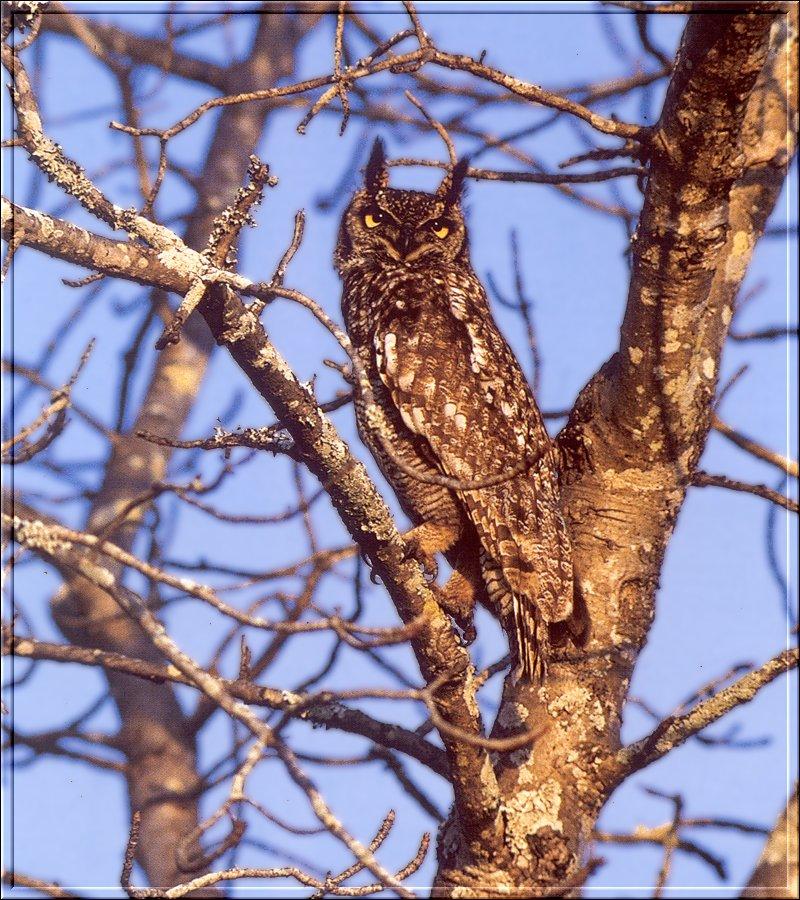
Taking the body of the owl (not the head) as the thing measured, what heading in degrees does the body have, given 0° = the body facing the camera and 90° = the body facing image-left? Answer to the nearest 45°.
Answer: approximately 90°
